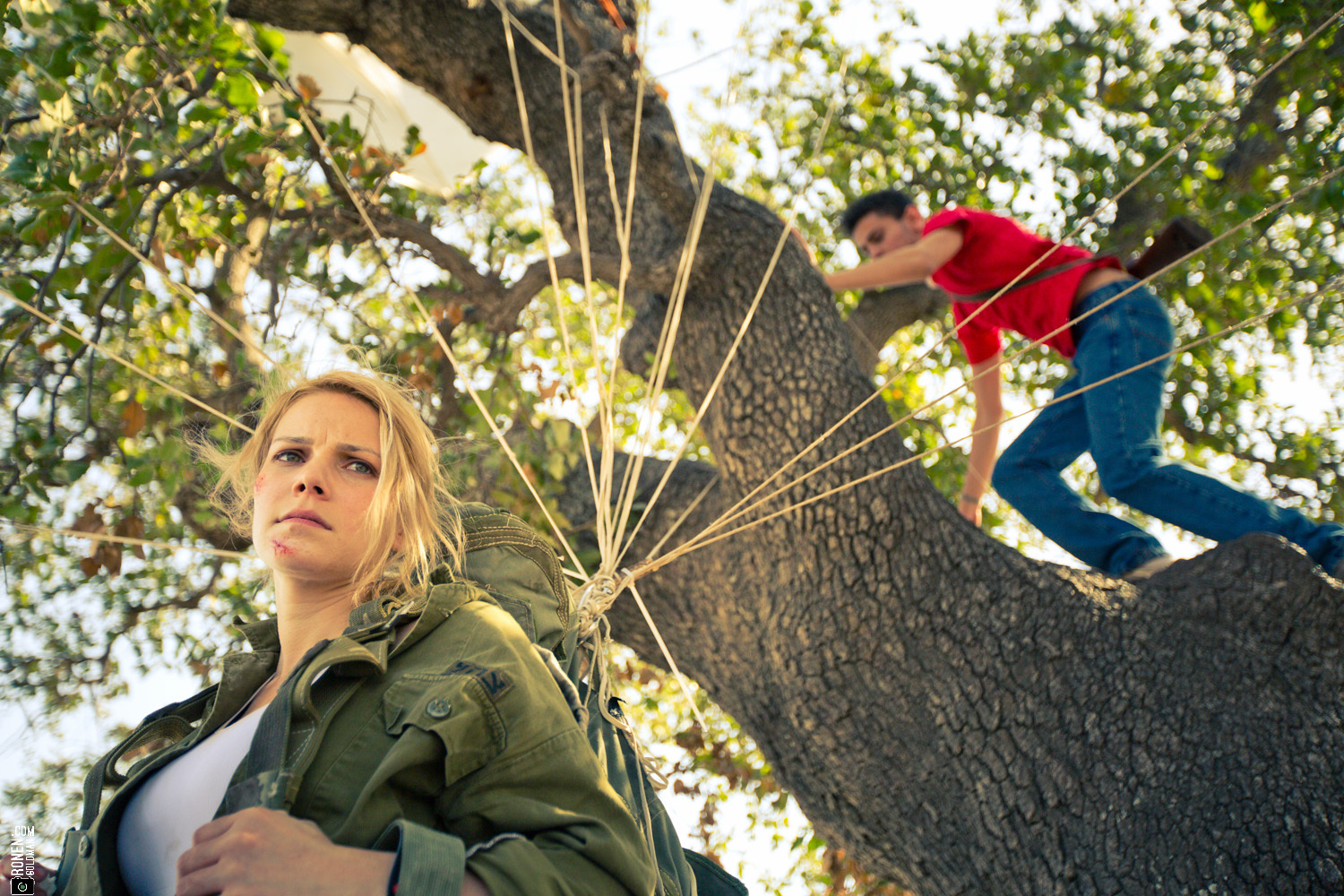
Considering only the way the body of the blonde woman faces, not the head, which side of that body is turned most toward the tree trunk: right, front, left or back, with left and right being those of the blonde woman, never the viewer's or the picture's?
back

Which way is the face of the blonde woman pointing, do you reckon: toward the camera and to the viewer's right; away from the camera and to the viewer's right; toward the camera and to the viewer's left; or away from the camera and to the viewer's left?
toward the camera and to the viewer's left

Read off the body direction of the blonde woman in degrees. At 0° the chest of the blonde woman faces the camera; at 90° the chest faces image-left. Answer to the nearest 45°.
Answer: approximately 45°
